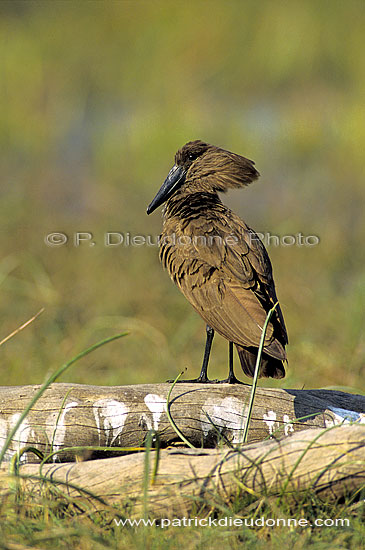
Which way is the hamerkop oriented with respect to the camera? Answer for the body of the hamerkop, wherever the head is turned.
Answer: to the viewer's left

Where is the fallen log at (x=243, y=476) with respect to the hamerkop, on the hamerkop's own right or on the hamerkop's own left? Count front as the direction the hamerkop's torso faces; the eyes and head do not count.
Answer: on the hamerkop's own left
